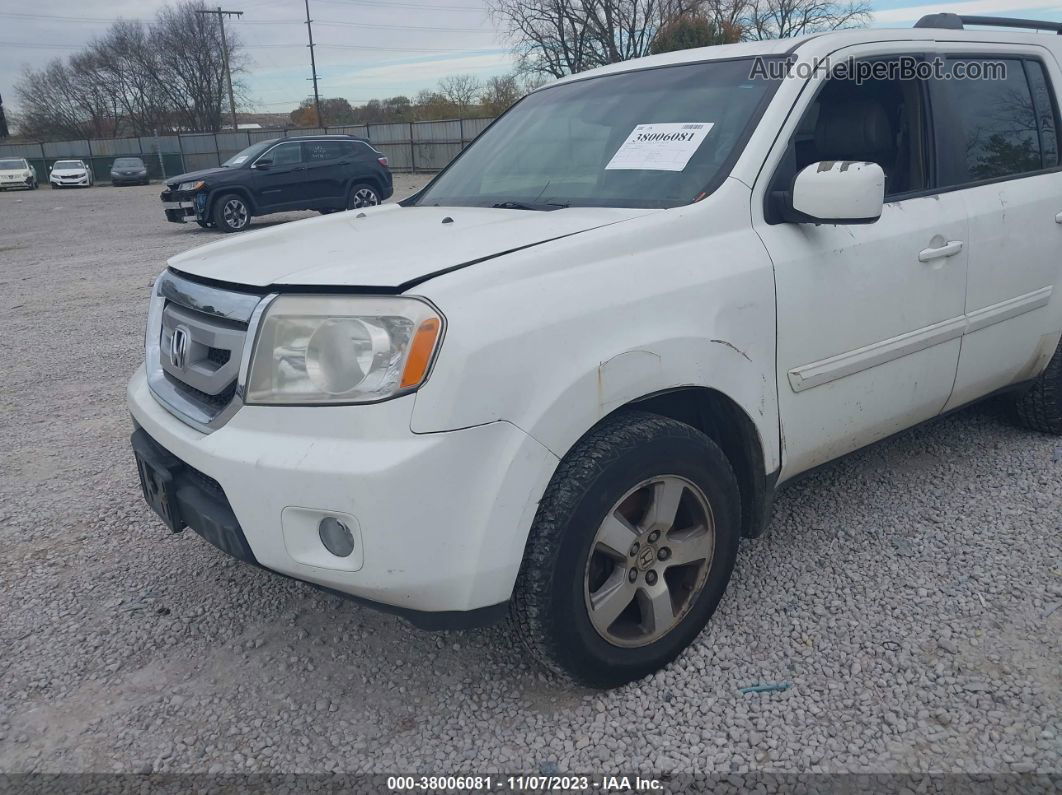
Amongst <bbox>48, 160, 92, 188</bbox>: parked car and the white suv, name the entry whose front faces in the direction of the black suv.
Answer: the parked car

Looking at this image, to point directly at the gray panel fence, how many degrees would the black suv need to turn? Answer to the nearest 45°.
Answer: approximately 135° to its right

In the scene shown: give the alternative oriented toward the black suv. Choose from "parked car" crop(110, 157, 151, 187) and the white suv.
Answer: the parked car

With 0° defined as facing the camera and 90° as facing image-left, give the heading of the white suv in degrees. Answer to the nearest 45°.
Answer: approximately 45°

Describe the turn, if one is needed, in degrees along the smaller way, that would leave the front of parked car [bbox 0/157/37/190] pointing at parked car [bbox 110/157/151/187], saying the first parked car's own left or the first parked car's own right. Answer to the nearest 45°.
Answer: approximately 90° to the first parked car's own left

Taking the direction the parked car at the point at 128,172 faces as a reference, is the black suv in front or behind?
in front

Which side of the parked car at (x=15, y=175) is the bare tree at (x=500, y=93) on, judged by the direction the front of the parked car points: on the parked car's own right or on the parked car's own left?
on the parked car's own left

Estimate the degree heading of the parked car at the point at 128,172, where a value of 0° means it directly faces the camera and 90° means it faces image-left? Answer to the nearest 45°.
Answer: approximately 0°
